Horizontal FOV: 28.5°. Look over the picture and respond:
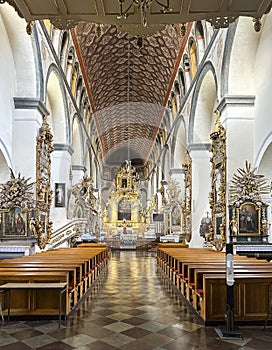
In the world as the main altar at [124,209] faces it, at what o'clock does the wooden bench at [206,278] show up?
The wooden bench is roughly at 12 o'clock from the main altar.

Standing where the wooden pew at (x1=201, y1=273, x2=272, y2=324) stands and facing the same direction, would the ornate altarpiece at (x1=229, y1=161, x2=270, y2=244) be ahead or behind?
ahead

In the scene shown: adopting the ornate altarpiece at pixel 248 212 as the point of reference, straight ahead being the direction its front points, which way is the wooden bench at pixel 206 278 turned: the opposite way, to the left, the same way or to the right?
the opposite way

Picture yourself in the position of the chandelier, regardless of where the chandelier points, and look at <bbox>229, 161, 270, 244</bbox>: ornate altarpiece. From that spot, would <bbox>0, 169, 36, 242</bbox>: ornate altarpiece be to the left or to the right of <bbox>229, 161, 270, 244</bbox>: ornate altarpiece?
left

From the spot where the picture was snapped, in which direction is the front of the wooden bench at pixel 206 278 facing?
facing away from the viewer

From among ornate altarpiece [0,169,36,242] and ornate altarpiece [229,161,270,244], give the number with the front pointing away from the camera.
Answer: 0

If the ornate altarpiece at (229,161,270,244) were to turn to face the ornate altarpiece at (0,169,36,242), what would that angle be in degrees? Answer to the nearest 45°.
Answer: approximately 90° to its right

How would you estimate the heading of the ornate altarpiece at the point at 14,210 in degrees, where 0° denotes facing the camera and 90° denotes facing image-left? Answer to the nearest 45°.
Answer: approximately 0°

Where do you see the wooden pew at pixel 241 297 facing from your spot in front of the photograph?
facing away from the viewer

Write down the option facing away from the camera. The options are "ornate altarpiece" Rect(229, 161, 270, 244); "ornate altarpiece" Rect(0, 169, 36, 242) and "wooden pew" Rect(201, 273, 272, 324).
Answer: the wooden pew

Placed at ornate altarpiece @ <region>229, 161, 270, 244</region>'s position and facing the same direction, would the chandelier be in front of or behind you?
in front

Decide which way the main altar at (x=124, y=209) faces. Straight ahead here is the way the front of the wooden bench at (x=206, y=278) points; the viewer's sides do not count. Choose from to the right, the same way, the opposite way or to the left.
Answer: the opposite way

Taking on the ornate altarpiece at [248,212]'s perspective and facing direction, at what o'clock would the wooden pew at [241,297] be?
The wooden pew is roughly at 12 o'clock from the ornate altarpiece.
